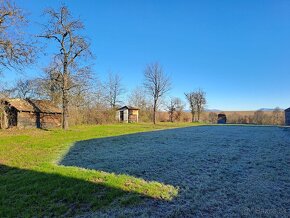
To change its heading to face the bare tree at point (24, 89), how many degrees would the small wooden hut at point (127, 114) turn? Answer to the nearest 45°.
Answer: approximately 45° to its right

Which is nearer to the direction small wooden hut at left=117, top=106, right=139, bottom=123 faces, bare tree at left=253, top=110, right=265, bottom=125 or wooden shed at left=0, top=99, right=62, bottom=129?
the wooden shed

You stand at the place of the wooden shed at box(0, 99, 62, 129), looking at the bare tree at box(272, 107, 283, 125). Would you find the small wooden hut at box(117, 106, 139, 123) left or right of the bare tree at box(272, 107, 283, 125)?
left

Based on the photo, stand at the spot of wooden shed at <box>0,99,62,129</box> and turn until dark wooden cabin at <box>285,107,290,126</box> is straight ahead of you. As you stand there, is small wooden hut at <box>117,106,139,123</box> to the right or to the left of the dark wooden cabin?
left

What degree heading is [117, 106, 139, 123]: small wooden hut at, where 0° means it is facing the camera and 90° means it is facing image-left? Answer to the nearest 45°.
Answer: approximately 45°

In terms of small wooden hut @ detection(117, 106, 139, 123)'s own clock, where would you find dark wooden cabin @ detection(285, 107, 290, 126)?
The dark wooden cabin is roughly at 8 o'clock from the small wooden hut.

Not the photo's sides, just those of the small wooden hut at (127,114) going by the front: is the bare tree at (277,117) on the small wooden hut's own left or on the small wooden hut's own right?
on the small wooden hut's own left

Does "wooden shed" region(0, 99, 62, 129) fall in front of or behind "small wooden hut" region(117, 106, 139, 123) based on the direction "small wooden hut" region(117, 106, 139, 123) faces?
in front
